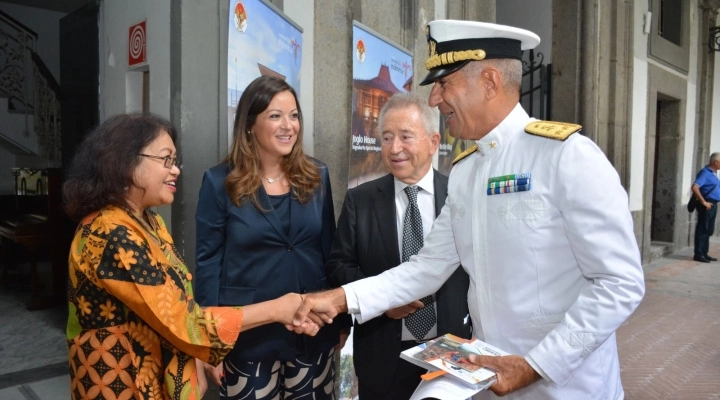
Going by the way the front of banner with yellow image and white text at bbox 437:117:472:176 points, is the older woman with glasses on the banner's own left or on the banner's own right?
on the banner's own right

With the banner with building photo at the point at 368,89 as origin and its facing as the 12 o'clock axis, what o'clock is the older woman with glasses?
The older woman with glasses is roughly at 2 o'clock from the banner with building photo.

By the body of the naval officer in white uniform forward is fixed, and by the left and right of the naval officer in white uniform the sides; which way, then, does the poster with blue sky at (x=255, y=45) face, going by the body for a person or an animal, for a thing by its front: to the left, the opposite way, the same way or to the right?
to the left

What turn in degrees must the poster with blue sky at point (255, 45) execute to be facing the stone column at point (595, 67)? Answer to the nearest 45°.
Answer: approximately 90° to its left

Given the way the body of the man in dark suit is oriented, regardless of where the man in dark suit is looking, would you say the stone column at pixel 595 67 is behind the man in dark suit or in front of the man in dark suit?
behind

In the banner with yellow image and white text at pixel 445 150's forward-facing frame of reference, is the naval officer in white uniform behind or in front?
in front

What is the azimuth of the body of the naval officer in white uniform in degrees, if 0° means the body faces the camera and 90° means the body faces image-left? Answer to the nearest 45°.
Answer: approximately 45°

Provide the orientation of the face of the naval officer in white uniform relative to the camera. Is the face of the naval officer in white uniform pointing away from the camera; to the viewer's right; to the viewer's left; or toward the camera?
to the viewer's left

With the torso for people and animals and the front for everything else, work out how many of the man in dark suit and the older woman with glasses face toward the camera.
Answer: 1

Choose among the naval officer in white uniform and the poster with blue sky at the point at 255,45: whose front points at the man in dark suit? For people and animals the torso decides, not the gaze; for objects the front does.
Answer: the poster with blue sky

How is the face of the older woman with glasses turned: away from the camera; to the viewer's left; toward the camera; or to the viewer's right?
to the viewer's right

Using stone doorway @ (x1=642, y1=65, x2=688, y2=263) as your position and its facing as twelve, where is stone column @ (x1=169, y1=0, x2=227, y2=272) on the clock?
The stone column is roughly at 2 o'clock from the stone doorway.

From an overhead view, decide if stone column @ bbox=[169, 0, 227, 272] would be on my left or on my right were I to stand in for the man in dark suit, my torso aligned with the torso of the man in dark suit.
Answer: on my right

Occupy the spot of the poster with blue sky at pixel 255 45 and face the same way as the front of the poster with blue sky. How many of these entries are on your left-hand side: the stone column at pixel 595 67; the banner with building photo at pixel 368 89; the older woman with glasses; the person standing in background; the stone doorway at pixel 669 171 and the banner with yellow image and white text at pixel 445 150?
5

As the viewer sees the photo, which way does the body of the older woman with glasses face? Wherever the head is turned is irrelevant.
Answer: to the viewer's right

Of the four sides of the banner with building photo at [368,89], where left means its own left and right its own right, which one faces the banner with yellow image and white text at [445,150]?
left

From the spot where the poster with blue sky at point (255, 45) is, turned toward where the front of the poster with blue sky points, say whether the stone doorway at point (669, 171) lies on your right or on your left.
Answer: on your left

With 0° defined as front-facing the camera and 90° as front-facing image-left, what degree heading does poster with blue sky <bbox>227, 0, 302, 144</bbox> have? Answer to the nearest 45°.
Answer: approximately 315°
